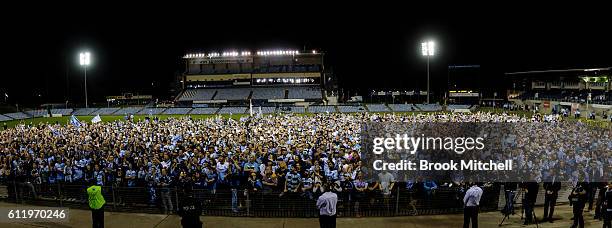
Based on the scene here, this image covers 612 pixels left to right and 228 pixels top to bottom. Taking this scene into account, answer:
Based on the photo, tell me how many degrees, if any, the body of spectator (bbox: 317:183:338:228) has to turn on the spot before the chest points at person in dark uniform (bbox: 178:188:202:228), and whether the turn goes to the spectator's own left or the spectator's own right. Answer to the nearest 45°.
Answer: approximately 90° to the spectator's own left

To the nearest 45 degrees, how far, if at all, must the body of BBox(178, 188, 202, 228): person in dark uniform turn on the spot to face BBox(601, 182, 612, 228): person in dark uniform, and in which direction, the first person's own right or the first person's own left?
approximately 90° to the first person's own right

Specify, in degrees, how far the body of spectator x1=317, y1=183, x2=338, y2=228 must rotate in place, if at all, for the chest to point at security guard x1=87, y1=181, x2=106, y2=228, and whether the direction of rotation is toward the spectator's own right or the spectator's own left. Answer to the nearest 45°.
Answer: approximately 90° to the spectator's own left

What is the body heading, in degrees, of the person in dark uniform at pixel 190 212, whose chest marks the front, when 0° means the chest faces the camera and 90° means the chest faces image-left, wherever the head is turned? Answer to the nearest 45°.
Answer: approximately 180°

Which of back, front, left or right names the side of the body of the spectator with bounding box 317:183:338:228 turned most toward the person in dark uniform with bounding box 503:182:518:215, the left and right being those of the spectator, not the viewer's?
right

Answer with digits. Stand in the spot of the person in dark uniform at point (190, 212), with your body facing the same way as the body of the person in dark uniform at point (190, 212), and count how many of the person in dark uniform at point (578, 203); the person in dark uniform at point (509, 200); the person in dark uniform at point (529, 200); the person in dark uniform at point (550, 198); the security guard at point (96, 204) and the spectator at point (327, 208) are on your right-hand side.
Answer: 5

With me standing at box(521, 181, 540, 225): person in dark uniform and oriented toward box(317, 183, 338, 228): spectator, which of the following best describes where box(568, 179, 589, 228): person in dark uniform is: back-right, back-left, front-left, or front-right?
back-left

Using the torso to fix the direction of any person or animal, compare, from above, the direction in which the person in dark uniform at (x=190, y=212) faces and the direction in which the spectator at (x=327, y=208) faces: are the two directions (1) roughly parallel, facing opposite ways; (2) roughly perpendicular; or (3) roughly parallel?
roughly parallel

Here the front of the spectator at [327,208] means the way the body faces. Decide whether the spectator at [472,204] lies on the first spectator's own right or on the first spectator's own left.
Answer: on the first spectator's own right

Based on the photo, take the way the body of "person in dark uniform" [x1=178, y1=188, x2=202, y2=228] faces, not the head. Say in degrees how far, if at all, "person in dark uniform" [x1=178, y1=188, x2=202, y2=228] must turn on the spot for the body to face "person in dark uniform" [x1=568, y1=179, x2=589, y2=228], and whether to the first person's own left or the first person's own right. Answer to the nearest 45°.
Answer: approximately 90° to the first person's own right

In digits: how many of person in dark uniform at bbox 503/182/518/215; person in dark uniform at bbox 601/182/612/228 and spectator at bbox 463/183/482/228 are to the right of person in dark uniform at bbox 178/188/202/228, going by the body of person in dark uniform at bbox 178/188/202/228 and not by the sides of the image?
3

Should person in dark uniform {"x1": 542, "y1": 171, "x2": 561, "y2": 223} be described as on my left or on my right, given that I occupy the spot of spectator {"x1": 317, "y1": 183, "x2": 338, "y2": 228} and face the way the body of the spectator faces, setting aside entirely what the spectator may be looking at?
on my right

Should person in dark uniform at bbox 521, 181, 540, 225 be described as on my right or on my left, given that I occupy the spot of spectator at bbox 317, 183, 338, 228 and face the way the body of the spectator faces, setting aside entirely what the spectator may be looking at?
on my right

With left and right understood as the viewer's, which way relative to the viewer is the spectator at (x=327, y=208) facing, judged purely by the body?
facing away from the viewer

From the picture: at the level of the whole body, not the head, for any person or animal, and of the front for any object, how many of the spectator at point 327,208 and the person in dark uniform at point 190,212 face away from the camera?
2

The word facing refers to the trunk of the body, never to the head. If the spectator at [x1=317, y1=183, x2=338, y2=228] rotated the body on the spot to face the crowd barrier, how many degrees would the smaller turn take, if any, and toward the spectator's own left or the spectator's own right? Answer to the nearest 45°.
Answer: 0° — they already face it
